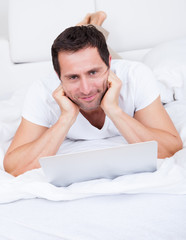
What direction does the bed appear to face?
toward the camera

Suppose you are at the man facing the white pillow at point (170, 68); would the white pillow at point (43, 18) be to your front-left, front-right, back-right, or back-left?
front-left

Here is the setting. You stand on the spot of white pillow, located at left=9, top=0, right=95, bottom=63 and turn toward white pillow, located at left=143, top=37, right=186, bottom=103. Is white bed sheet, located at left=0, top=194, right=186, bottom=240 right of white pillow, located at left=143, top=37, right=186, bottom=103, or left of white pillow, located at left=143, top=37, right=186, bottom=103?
right
